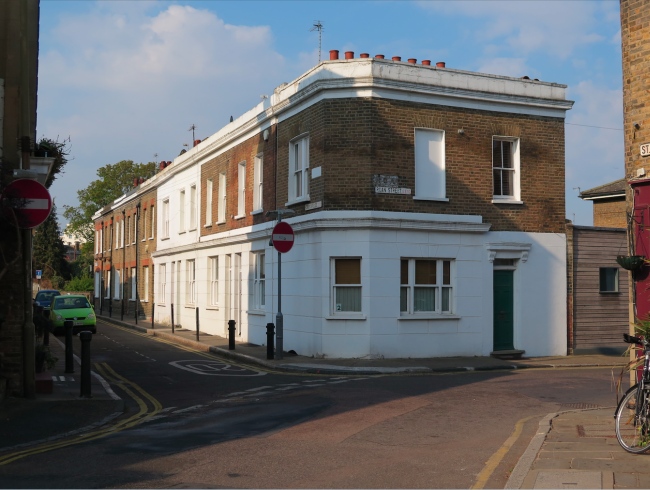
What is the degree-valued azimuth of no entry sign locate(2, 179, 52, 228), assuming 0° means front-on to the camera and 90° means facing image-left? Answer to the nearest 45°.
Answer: approximately 0°

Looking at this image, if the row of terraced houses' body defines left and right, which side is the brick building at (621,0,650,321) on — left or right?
on its left

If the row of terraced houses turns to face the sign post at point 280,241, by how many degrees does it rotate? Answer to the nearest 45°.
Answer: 0° — it already faces it

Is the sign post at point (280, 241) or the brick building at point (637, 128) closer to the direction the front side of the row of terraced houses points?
the sign post

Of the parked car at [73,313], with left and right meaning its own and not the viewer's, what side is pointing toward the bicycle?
front

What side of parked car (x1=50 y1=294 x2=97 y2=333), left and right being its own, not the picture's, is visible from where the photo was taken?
front

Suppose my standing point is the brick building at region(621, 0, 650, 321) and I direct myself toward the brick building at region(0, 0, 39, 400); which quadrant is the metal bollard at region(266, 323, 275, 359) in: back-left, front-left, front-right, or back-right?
front-right

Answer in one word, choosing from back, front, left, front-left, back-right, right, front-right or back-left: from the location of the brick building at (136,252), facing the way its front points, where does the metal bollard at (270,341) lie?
front-left

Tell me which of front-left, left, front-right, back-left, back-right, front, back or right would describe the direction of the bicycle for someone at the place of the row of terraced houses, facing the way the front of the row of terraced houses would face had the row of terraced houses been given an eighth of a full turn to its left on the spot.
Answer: front

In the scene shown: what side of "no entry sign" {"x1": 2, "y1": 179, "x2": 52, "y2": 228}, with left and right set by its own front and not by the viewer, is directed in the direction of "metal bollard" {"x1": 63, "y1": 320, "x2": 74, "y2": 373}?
back

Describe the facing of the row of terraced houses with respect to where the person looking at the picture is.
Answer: facing the viewer and to the left of the viewer

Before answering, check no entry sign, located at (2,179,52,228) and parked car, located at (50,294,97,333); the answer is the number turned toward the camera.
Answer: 2

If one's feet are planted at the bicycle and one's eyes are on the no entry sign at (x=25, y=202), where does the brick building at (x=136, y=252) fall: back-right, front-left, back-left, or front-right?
front-right

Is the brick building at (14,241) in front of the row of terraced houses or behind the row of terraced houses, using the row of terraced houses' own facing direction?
in front

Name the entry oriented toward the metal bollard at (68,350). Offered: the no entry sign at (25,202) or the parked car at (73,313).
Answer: the parked car
